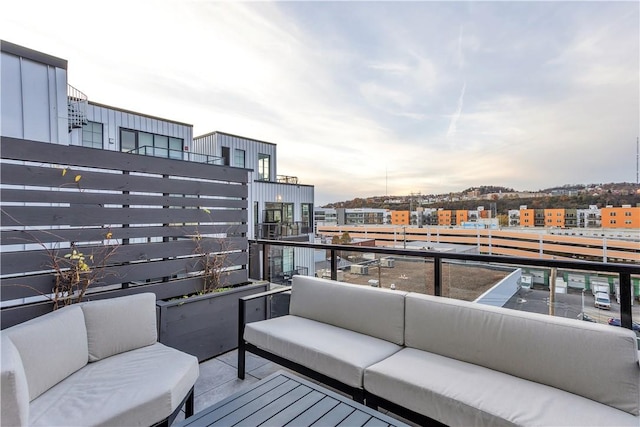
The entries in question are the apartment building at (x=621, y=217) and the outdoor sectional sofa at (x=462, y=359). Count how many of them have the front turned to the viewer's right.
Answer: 0

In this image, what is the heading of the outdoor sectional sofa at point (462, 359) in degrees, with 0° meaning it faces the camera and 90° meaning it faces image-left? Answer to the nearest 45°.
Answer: approximately 45°

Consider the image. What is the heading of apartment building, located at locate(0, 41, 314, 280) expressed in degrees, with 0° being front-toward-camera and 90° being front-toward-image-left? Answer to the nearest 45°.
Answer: approximately 315°

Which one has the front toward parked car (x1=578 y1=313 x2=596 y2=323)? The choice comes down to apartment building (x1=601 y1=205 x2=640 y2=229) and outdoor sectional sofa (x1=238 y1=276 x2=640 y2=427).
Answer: the apartment building

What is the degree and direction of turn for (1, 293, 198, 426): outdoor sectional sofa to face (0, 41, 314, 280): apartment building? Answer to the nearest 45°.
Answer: approximately 135° to its left

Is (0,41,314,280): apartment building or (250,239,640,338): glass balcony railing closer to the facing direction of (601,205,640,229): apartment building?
the glass balcony railing

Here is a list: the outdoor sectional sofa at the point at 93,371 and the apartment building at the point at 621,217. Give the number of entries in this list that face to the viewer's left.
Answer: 0

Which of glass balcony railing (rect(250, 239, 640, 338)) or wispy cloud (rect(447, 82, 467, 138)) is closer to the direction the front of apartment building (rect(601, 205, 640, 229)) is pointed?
the glass balcony railing

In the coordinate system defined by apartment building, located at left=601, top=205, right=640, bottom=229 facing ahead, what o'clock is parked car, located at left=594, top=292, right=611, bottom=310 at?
The parked car is roughly at 12 o'clock from the apartment building.

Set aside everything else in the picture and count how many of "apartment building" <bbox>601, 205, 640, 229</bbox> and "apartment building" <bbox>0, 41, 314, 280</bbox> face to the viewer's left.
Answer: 0

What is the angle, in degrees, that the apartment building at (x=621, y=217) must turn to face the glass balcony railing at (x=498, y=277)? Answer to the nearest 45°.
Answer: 0° — it already faces it
